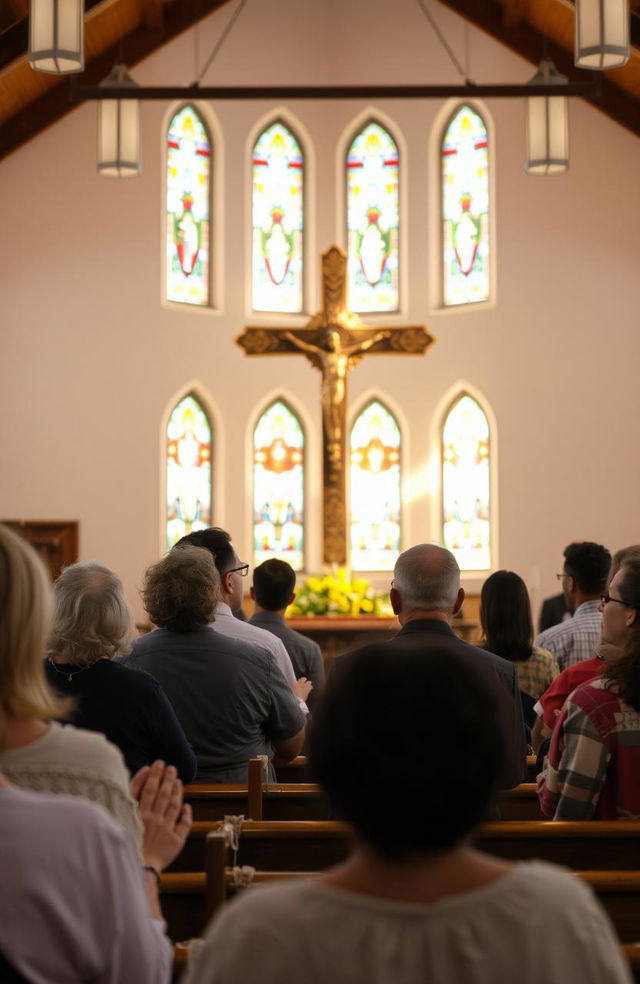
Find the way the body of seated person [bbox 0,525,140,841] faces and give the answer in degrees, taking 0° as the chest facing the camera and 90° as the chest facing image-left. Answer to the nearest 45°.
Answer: approximately 180°

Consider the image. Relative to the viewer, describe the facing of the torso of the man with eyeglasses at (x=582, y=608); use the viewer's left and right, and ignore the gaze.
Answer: facing away from the viewer and to the left of the viewer

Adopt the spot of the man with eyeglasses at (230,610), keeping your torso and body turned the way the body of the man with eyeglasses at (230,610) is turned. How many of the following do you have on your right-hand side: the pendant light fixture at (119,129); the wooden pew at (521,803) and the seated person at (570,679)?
2

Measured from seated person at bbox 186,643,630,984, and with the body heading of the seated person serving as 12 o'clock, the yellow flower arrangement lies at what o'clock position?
The yellow flower arrangement is roughly at 12 o'clock from the seated person.

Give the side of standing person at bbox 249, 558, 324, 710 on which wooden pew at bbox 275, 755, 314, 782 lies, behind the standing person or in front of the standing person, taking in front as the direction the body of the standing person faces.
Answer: behind

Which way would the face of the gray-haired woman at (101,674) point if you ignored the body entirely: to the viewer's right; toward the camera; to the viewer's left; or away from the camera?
away from the camera

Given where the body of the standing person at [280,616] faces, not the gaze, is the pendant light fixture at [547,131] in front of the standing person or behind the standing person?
in front

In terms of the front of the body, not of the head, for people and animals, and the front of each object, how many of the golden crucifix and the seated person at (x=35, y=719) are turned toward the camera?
1

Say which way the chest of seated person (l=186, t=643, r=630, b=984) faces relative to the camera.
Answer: away from the camera

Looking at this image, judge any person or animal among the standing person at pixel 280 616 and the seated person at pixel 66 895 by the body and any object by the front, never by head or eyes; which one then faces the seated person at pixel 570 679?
the seated person at pixel 66 895

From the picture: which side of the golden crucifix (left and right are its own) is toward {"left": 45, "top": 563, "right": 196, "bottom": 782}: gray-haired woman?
front

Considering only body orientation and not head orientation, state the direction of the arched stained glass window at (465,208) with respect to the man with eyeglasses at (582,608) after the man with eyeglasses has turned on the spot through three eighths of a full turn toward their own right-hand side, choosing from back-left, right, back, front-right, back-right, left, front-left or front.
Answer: left

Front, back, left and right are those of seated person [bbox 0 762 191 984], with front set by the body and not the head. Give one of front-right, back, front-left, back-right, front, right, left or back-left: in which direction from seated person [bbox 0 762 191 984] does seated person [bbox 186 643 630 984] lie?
right

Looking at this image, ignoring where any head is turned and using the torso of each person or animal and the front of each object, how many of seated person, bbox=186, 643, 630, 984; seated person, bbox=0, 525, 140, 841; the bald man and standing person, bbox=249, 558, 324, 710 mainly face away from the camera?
4

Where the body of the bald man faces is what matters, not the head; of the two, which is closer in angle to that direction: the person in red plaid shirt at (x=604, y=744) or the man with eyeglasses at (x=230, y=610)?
the man with eyeglasses

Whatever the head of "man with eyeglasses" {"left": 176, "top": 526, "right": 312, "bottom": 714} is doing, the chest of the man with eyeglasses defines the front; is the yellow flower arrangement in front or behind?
in front

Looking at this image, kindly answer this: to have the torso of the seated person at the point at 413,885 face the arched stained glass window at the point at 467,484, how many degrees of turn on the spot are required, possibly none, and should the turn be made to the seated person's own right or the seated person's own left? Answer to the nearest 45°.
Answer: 0° — they already face it

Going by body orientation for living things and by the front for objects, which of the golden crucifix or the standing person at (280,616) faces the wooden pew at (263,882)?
the golden crucifix

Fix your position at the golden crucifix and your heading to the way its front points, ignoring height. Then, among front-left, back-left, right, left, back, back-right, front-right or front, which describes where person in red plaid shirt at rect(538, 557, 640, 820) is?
front

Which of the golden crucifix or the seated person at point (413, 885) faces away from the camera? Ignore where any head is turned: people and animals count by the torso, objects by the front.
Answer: the seated person
